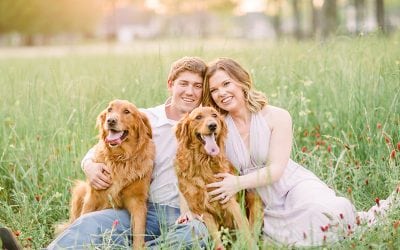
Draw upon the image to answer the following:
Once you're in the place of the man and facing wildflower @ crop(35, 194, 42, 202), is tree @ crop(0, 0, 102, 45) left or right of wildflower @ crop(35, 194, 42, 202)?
right

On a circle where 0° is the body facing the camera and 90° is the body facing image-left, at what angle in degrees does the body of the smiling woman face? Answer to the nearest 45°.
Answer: approximately 45°

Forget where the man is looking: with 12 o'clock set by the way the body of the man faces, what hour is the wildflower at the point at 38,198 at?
The wildflower is roughly at 4 o'clock from the man.

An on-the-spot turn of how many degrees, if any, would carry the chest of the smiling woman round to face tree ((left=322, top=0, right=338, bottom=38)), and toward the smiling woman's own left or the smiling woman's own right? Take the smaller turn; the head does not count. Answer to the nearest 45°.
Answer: approximately 135° to the smiling woman's own right

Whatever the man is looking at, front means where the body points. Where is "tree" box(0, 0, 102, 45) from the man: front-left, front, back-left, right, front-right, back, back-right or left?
back

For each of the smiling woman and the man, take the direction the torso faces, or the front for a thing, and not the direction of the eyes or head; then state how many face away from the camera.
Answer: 0

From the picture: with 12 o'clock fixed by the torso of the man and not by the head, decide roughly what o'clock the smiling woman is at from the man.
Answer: The smiling woman is roughly at 9 o'clock from the man.

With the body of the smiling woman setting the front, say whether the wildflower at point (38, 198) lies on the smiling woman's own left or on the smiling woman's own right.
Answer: on the smiling woman's own right

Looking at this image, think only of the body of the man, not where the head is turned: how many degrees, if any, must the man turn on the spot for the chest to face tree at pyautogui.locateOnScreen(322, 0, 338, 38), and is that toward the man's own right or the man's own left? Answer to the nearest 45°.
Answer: approximately 135° to the man's own left

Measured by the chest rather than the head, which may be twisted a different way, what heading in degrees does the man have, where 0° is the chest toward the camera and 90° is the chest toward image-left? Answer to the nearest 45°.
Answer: approximately 0°
